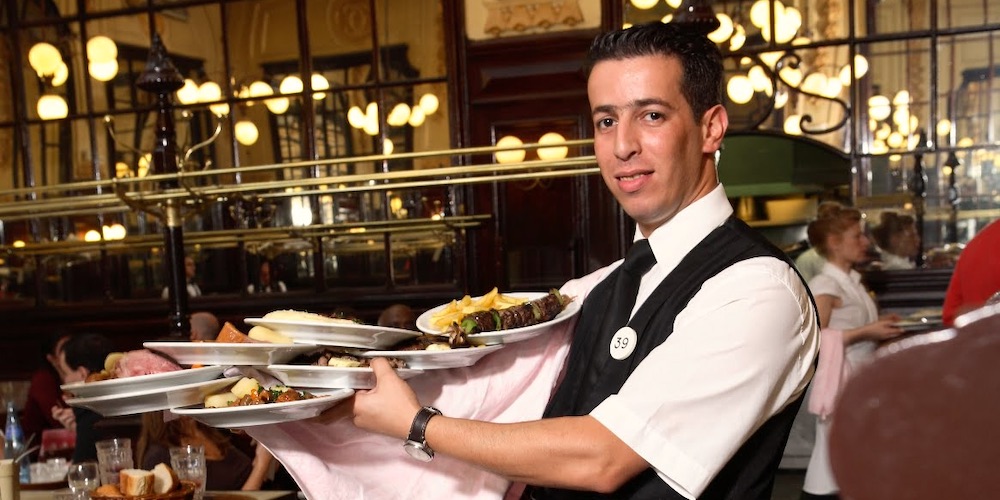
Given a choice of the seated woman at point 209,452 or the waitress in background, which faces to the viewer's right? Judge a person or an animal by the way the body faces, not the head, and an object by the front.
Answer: the waitress in background

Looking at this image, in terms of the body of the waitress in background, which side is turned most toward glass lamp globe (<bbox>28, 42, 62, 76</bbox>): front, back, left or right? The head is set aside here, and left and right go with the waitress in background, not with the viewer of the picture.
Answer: back

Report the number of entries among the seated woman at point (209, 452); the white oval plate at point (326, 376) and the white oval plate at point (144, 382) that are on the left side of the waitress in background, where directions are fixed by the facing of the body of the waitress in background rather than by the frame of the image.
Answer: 0

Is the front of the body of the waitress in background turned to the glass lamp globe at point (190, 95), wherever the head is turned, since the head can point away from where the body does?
no

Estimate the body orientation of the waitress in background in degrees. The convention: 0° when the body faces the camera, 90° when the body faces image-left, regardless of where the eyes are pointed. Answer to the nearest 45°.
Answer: approximately 270°

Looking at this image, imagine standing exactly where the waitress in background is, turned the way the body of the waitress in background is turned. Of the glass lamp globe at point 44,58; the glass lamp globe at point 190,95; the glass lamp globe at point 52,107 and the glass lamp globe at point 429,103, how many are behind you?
4

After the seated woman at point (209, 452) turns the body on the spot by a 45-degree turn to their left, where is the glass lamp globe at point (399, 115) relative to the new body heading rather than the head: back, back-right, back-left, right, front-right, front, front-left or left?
back

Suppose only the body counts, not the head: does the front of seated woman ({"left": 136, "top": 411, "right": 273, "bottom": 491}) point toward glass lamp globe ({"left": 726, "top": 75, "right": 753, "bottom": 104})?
no

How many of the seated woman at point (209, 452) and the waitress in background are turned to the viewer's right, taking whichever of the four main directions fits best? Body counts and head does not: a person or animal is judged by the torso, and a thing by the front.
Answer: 1

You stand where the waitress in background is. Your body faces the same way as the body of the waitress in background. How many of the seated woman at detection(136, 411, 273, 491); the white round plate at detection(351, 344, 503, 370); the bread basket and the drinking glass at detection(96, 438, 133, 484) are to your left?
0

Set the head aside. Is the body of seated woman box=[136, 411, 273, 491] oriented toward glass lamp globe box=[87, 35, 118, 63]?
no
